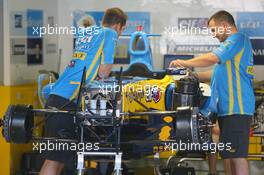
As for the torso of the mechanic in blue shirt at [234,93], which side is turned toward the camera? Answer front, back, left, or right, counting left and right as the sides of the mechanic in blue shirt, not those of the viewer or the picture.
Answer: left

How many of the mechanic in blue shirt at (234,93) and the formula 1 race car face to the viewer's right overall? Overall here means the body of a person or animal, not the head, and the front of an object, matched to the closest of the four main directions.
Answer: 0

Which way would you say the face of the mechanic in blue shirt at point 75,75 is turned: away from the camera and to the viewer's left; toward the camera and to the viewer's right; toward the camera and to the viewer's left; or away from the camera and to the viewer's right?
away from the camera and to the viewer's right

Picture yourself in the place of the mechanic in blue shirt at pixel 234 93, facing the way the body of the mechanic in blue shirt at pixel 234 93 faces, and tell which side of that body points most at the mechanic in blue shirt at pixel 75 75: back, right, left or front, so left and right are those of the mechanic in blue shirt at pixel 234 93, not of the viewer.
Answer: front
